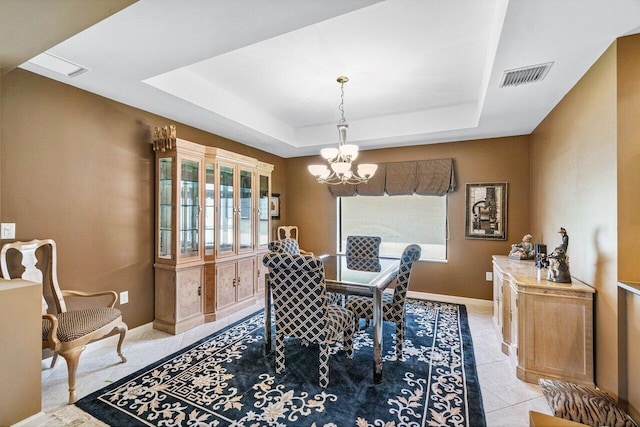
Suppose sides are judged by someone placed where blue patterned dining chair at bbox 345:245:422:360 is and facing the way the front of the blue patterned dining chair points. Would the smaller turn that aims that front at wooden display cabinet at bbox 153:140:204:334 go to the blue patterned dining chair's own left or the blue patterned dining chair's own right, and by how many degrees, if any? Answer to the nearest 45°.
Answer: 0° — it already faces it

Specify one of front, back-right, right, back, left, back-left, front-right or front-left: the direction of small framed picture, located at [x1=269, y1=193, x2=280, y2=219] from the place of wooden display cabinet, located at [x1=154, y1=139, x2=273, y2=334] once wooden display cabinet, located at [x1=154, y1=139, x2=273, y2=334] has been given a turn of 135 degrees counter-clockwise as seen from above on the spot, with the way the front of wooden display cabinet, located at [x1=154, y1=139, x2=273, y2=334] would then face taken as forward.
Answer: front-right

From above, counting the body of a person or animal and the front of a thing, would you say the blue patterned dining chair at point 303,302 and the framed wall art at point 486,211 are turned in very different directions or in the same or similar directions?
very different directions

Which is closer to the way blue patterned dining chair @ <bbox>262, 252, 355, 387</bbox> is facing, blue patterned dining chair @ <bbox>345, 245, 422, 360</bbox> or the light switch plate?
the blue patterned dining chair

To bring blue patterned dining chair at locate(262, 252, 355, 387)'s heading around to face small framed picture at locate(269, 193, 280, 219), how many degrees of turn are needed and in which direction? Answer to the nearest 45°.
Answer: approximately 45° to its left

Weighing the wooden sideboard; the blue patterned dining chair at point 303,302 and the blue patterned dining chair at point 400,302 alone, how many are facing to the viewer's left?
2

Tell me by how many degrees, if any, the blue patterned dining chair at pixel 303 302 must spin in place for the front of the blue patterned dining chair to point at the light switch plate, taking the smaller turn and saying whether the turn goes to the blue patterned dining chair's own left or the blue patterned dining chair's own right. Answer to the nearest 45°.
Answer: approximately 135° to the blue patterned dining chair's own left

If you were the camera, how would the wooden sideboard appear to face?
facing to the left of the viewer

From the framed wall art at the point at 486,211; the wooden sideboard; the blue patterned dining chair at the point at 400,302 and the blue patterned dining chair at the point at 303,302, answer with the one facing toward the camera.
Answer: the framed wall art

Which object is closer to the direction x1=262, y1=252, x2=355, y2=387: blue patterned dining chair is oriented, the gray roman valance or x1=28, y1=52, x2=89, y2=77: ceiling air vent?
the gray roman valance

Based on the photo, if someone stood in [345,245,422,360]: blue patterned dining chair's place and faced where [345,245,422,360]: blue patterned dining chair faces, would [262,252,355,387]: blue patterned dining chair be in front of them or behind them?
in front

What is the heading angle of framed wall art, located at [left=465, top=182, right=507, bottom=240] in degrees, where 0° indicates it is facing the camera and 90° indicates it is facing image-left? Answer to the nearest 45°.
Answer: approximately 0°

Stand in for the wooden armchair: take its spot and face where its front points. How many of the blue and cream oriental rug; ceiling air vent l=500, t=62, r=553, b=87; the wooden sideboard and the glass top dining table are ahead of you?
4

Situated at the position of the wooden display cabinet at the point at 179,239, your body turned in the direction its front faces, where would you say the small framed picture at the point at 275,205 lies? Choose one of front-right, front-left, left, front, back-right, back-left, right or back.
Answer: left

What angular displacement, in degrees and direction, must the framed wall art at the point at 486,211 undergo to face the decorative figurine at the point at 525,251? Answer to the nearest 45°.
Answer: approximately 45° to its left

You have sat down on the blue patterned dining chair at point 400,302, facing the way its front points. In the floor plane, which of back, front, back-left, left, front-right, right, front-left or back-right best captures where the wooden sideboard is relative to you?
back

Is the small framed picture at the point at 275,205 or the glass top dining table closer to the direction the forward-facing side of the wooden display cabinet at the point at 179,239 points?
the glass top dining table
